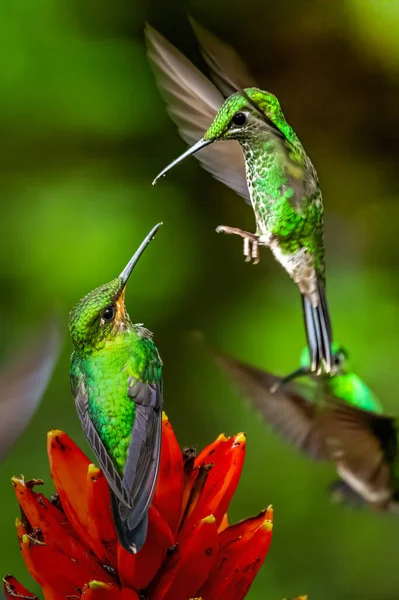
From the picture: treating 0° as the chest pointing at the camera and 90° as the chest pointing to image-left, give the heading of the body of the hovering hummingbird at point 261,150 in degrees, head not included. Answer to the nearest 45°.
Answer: approximately 90°
